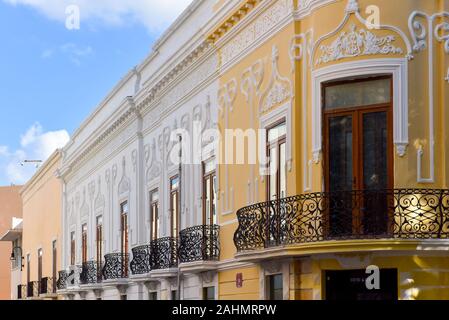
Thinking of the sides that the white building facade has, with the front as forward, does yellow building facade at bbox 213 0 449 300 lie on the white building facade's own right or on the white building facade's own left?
on the white building facade's own left

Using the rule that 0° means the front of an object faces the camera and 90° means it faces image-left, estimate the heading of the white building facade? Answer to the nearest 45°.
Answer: approximately 45°
